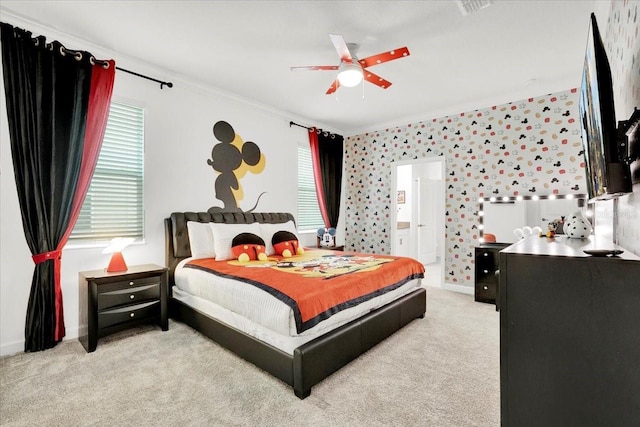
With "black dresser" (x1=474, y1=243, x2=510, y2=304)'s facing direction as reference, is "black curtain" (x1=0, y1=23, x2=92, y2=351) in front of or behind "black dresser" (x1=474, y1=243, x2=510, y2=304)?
in front

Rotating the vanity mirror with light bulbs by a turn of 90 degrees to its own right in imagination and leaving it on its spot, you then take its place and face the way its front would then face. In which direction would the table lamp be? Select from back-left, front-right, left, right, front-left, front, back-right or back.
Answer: left

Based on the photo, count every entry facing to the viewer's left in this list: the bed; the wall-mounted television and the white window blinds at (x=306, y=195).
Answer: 1

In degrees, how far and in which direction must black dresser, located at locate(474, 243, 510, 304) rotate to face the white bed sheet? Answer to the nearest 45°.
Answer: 0° — it already faces it

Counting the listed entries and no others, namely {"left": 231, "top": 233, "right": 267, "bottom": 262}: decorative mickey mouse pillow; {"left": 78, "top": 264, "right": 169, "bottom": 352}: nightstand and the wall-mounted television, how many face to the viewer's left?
1

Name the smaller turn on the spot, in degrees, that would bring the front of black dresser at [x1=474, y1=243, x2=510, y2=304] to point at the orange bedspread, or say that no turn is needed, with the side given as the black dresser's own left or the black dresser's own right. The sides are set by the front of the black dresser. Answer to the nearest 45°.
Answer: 0° — it already faces it

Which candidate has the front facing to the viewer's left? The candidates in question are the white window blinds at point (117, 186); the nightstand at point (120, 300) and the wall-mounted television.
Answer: the wall-mounted television

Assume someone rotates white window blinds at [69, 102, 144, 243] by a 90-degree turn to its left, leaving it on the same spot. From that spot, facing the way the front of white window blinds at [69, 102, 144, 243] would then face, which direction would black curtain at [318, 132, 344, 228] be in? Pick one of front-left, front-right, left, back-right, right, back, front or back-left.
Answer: front-right

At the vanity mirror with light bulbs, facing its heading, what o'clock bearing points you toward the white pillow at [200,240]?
The white pillow is roughly at 2 o'clock from the vanity mirror with light bulbs.

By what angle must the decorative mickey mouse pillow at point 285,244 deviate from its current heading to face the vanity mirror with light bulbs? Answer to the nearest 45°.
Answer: approximately 45° to its left

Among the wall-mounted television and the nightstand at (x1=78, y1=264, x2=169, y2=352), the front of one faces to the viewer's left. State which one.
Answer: the wall-mounted television

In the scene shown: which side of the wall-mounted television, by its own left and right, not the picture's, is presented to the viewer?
left

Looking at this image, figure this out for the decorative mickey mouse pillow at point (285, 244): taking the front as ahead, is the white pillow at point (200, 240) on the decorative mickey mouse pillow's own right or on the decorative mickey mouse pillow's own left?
on the decorative mickey mouse pillow's own right

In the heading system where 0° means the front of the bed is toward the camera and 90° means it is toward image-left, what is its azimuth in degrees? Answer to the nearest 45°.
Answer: approximately 315°

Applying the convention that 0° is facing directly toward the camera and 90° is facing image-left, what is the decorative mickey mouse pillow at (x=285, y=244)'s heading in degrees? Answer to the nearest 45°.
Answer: approximately 315°

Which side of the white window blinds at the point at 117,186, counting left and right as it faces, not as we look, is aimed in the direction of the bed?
front

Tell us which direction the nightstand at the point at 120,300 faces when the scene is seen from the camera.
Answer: facing the viewer and to the right of the viewer

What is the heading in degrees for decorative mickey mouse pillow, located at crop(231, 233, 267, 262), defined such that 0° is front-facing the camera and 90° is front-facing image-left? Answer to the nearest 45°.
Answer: approximately 315°

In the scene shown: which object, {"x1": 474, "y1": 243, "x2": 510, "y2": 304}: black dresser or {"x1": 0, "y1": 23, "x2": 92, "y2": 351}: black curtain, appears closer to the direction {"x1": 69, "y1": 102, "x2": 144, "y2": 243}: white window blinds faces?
the black dresser

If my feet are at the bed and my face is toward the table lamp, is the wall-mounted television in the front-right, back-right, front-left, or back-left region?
back-left

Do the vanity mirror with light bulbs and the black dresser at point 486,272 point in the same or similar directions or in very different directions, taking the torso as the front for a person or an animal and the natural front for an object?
same or similar directions
